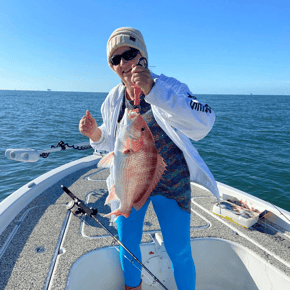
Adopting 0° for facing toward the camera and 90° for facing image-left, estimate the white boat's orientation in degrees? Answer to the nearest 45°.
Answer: approximately 180°
